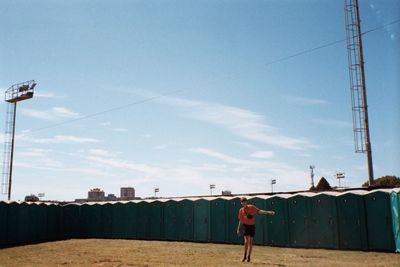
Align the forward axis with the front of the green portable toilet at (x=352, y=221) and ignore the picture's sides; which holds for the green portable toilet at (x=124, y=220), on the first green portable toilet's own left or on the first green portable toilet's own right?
on the first green portable toilet's own right

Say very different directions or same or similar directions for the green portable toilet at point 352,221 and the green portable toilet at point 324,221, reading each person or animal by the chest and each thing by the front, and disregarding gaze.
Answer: same or similar directions

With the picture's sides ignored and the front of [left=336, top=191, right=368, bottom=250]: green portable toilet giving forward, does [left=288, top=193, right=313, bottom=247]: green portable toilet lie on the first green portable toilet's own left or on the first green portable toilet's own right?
on the first green portable toilet's own right

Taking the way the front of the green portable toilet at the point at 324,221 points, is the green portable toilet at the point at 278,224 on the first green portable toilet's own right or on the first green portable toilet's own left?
on the first green portable toilet's own right

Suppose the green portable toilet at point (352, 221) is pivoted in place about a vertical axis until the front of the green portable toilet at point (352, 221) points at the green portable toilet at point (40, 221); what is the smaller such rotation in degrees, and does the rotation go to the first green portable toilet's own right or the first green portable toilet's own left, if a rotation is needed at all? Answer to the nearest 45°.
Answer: approximately 90° to the first green portable toilet's own right

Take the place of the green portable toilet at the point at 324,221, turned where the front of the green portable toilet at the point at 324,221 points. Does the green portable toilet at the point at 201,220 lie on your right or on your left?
on your right

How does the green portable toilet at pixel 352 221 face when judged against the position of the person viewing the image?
facing the viewer

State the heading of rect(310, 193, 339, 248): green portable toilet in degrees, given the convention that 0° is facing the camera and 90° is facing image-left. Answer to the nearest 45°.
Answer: approximately 0°

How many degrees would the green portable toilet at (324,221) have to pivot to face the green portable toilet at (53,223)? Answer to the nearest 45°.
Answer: approximately 90° to its right

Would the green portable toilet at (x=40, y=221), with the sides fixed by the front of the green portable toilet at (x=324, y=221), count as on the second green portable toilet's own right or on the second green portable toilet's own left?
on the second green portable toilet's own right

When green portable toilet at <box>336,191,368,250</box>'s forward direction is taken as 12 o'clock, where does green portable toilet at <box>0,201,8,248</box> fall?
green portable toilet at <box>0,201,8,248</box> is roughly at 3 o'clock from green portable toilet at <box>336,191,368,250</box>.

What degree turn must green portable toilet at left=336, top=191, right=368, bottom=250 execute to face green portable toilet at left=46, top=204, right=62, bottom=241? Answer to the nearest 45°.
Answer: approximately 90° to its right

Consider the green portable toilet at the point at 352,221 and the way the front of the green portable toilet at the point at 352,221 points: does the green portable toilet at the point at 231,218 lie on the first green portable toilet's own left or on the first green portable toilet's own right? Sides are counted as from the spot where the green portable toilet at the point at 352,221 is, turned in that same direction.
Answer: on the first green portable toilet's own right

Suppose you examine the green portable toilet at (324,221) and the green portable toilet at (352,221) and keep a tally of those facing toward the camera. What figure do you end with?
2

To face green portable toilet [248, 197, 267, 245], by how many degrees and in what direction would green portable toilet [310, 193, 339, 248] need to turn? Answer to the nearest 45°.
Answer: approximately 135° to its right
